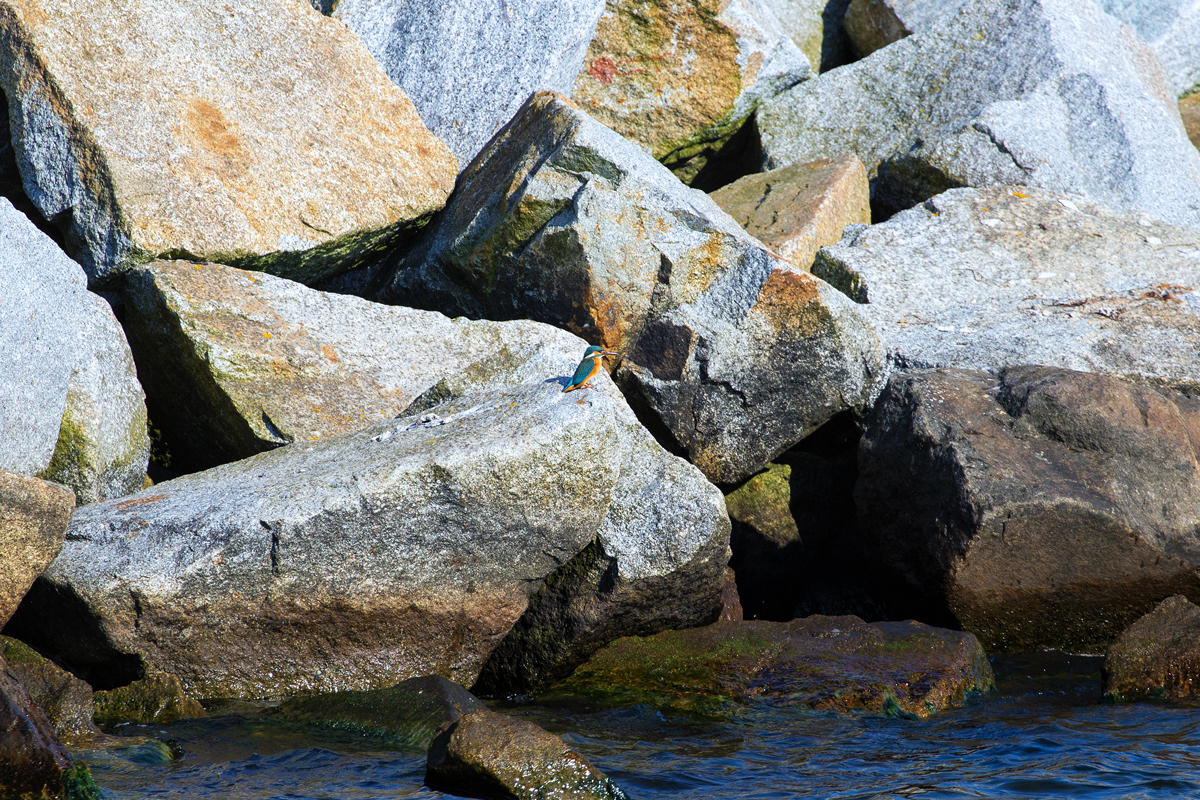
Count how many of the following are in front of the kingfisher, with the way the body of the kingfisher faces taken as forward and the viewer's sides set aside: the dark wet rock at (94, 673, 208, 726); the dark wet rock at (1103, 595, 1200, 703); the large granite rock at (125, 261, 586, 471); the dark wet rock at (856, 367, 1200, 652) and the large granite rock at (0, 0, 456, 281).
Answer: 2

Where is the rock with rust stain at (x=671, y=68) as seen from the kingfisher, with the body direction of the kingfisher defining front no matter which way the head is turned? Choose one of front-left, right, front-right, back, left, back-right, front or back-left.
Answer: left

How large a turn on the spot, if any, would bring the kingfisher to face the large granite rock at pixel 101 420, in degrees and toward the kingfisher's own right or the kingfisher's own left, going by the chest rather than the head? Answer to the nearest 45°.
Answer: approximately 180°

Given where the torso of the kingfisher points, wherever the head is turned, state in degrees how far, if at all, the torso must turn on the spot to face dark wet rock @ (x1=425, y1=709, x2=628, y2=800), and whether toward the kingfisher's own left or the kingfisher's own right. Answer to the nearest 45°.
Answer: approximately 90° to the kingfisher's own right

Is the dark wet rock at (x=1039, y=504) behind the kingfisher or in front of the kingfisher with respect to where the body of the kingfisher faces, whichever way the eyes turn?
in front

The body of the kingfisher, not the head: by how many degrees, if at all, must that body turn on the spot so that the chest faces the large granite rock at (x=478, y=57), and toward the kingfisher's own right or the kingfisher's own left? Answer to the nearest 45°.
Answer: approximately 90° to the kingfisher's own left

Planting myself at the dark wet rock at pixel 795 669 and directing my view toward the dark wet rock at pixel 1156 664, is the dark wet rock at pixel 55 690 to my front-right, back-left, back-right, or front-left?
back-right

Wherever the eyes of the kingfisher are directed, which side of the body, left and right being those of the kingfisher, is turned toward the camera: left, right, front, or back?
right

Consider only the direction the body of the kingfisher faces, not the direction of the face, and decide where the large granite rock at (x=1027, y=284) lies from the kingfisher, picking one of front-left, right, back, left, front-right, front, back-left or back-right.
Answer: front-left

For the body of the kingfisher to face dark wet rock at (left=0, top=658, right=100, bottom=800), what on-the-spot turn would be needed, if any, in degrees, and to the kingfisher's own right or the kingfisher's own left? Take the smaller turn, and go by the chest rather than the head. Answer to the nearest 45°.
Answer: approximately 135° to the kingfisher's own right

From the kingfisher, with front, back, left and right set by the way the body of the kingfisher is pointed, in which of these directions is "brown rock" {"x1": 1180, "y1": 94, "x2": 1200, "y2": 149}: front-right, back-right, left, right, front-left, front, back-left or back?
front-left
